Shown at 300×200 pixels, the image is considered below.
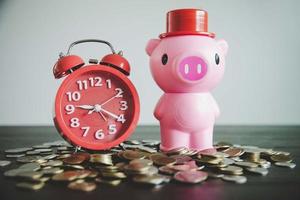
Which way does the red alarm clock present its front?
toward the camera

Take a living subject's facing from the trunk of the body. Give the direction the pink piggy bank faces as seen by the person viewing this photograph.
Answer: facing the viewer

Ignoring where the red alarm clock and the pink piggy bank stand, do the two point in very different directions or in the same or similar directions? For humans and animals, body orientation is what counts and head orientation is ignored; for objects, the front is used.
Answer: same or similar directions

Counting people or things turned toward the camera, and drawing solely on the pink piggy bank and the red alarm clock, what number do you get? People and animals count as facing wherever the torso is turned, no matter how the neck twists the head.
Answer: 2
